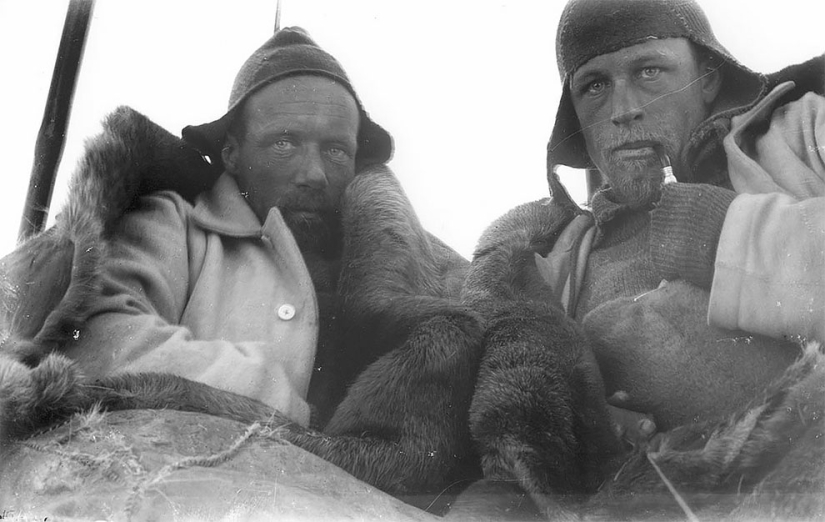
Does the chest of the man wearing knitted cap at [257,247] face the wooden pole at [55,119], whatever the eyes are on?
no

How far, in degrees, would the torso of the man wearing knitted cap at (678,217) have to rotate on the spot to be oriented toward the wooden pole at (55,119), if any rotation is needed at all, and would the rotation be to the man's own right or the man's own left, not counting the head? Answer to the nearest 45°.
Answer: approximately 45° to the man's own right

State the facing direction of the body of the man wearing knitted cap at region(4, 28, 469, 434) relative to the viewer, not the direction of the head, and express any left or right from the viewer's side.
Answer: facing the viewer and to the right of the viewer

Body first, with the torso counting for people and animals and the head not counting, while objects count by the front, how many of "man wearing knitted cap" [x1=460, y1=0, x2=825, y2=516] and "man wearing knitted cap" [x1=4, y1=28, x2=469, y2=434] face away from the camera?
0

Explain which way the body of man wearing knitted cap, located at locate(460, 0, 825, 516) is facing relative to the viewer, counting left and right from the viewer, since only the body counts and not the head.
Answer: facing the viewer and to the left of the viewer

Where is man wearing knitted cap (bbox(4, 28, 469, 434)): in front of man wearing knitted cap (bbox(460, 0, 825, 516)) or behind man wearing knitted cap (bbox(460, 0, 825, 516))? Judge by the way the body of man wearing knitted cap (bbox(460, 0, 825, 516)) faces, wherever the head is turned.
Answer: in front

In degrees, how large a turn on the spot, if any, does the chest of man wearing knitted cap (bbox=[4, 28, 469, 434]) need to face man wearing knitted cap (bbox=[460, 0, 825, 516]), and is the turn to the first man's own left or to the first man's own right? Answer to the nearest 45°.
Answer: approximately 45° to the first man's own left

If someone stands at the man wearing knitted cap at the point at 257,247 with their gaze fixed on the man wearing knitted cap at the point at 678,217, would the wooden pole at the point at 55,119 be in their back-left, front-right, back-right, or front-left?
back-left

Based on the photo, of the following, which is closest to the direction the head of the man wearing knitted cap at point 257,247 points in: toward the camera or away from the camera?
toward the camera
